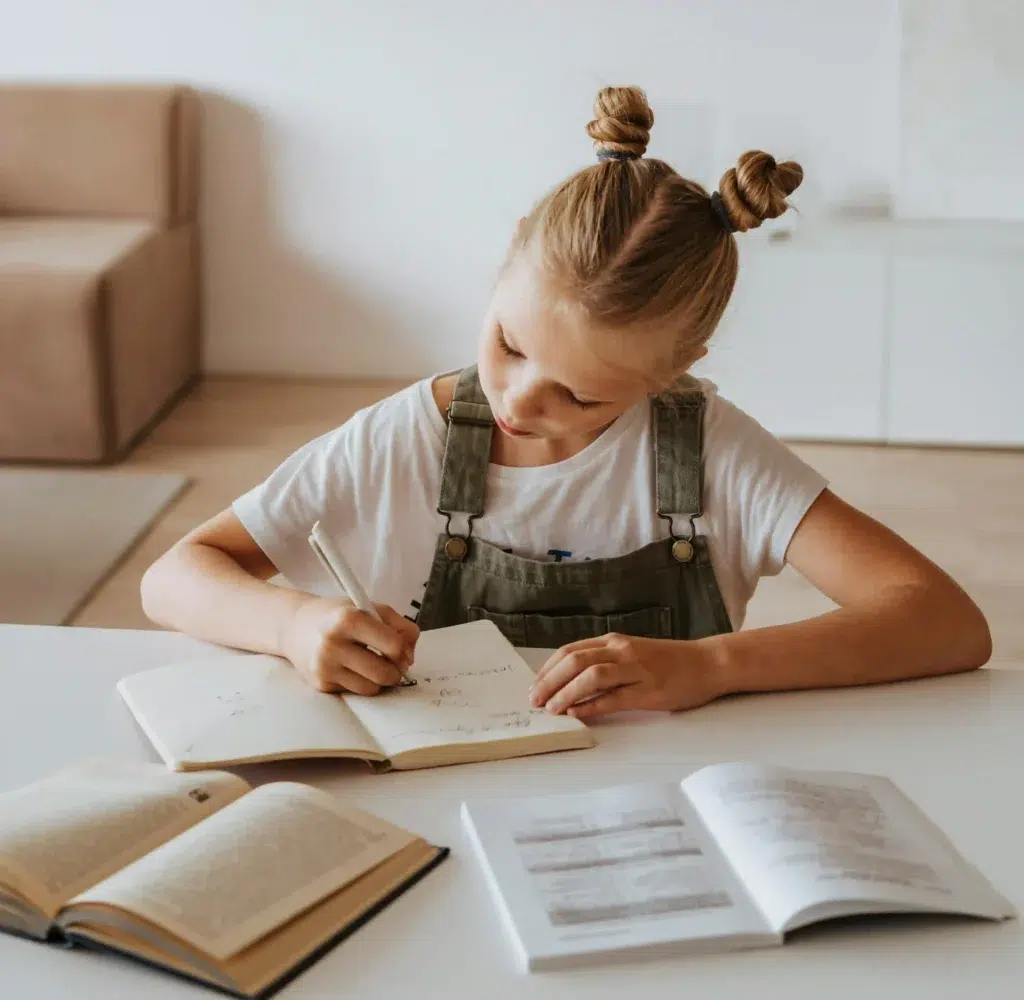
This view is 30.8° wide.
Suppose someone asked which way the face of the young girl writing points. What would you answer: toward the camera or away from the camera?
toward the camera

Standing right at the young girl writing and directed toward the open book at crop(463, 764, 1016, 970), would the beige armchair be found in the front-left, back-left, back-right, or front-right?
back-right

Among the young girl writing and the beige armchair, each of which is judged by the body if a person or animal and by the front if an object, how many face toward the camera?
2

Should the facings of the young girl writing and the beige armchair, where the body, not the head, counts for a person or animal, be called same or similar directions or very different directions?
same or similar directions

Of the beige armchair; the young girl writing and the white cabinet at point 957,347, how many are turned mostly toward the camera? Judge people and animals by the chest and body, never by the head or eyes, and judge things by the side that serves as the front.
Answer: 3

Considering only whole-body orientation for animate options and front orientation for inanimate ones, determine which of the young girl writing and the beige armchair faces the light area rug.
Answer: the beige armchair

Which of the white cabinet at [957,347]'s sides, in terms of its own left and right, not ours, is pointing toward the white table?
front

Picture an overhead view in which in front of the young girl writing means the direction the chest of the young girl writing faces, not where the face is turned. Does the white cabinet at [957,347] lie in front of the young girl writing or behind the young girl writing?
behind

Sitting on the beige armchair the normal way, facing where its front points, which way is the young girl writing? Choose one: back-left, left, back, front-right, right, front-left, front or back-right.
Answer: front

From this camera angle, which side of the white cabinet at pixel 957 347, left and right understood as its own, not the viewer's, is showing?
front

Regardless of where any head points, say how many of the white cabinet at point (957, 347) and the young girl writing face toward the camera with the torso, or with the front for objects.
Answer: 2

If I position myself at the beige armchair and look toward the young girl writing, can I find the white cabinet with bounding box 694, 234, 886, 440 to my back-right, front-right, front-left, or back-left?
front-left

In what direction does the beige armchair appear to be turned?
toward the camera

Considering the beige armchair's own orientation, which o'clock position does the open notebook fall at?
The open notebook is roughly at 12 o'clock from the beige armchair.
